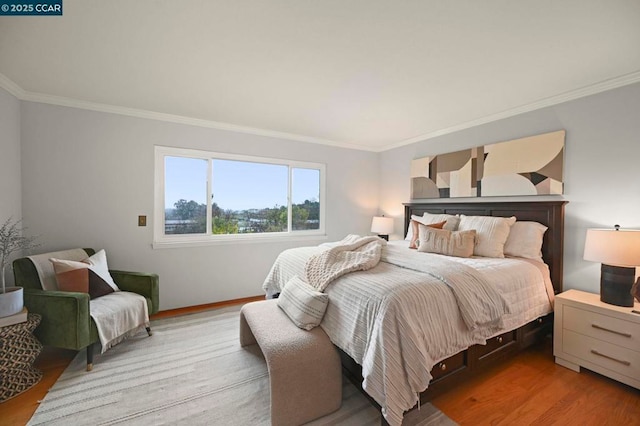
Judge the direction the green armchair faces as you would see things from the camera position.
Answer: facing the viewer and to the right of the viewer

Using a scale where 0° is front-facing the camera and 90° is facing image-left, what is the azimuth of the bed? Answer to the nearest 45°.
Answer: approximately 45°

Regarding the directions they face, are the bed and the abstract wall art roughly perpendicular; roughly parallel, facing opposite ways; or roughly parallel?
roughly parallel

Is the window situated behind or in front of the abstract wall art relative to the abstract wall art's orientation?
in front

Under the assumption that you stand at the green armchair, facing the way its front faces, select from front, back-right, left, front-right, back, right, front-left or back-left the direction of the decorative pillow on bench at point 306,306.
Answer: front

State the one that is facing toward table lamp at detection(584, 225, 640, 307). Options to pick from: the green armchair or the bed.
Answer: the green armchair

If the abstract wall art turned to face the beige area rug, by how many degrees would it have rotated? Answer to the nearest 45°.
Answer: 0° — it already faces it

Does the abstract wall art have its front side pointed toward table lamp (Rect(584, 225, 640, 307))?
no

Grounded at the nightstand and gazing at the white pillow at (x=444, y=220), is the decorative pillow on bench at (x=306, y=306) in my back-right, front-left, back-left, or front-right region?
front-left

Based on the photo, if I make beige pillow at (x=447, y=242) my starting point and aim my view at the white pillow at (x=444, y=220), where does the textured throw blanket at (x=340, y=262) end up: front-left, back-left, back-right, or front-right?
back-left

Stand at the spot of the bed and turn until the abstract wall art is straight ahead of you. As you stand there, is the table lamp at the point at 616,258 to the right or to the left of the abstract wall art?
right

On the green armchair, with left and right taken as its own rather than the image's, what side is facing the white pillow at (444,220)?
front

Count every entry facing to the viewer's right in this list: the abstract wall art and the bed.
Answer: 0

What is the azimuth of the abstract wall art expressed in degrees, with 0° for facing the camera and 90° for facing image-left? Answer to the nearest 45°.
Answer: approximately 45°

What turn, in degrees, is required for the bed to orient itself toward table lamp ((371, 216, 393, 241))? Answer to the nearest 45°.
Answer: approximately 135° to its right

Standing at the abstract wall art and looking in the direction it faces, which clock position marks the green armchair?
The green armchair is roughly at 12 o'clock from the abstract wall art.

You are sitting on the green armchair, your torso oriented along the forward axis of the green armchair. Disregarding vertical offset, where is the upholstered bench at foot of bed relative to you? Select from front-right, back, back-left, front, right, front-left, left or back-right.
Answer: front

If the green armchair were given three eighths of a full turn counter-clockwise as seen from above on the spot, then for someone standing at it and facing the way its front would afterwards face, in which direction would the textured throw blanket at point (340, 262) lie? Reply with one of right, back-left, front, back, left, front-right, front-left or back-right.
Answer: back-right

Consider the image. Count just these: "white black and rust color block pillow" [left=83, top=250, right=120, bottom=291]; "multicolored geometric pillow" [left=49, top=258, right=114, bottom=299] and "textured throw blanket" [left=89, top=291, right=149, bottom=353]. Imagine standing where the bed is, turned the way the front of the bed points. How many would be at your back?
0
